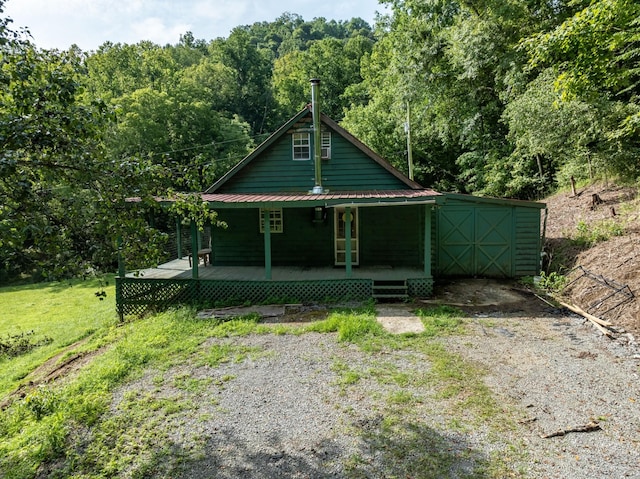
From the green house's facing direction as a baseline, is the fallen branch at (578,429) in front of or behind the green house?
in front

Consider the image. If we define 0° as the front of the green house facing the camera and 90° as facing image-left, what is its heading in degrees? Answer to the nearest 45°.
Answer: approximately 0°
